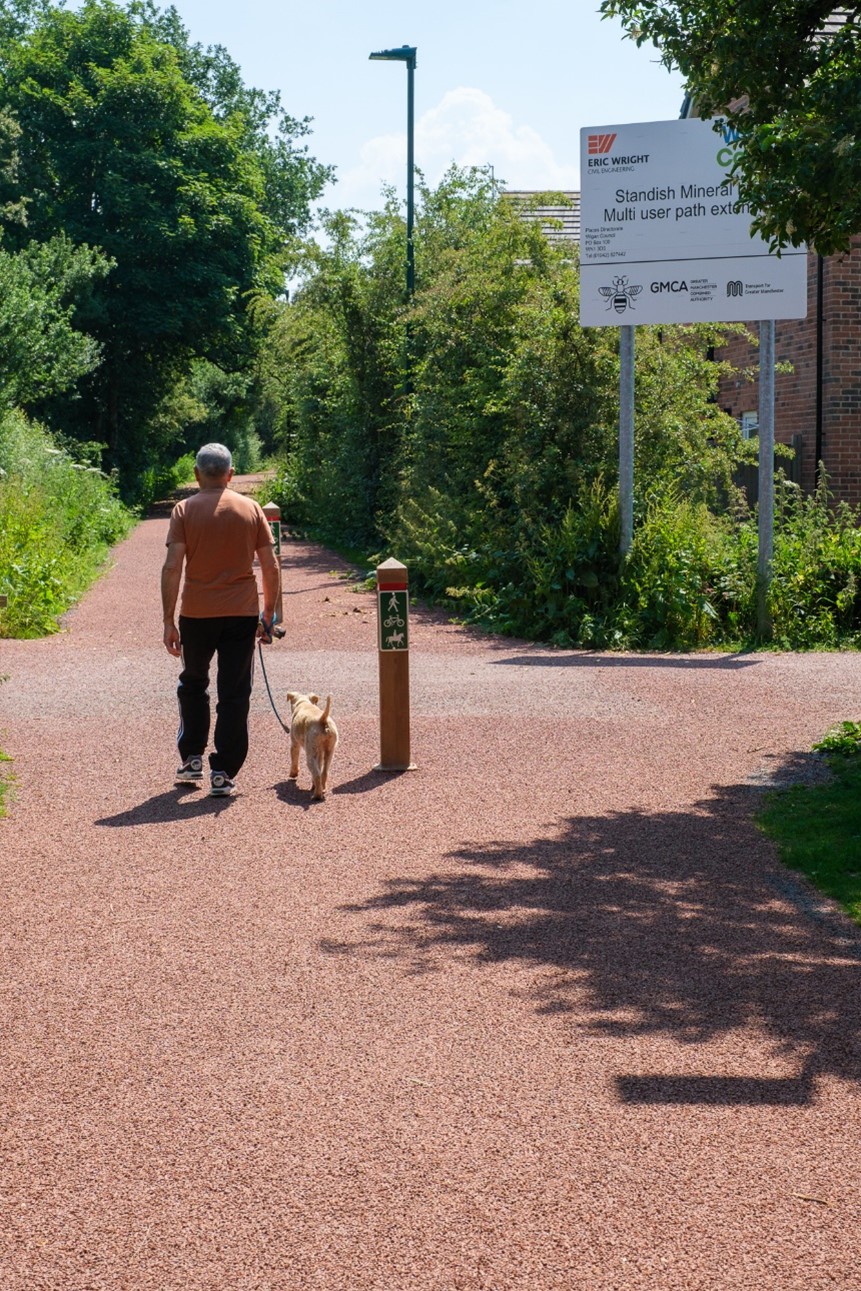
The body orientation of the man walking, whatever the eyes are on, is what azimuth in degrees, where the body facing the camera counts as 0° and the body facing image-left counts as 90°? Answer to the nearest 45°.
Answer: approximately 180°

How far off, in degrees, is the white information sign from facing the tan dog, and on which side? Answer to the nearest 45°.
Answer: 0° — it already faces it

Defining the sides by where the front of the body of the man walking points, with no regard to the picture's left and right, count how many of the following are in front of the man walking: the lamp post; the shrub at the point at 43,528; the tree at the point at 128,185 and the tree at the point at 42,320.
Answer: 4

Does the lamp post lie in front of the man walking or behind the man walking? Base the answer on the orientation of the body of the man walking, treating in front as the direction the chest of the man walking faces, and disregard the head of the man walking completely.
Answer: in front

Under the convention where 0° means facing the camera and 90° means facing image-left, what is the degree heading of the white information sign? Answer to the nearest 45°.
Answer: approximately 0°

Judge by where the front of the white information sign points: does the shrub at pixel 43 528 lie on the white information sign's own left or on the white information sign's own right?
on the white information sign's own right

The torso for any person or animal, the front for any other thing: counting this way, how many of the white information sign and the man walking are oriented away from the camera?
1

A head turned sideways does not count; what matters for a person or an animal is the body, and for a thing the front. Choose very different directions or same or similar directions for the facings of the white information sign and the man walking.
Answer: very different directions

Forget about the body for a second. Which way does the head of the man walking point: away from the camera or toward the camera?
away from the camera

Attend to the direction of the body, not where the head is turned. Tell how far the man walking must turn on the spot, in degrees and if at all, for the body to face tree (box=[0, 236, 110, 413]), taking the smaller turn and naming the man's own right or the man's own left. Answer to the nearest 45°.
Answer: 0° — they already face it

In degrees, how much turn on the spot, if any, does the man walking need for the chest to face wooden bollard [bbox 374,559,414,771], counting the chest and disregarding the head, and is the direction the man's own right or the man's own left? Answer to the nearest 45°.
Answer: approximately 45° to the man's own right

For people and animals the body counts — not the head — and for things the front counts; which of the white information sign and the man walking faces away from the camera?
the man walking
